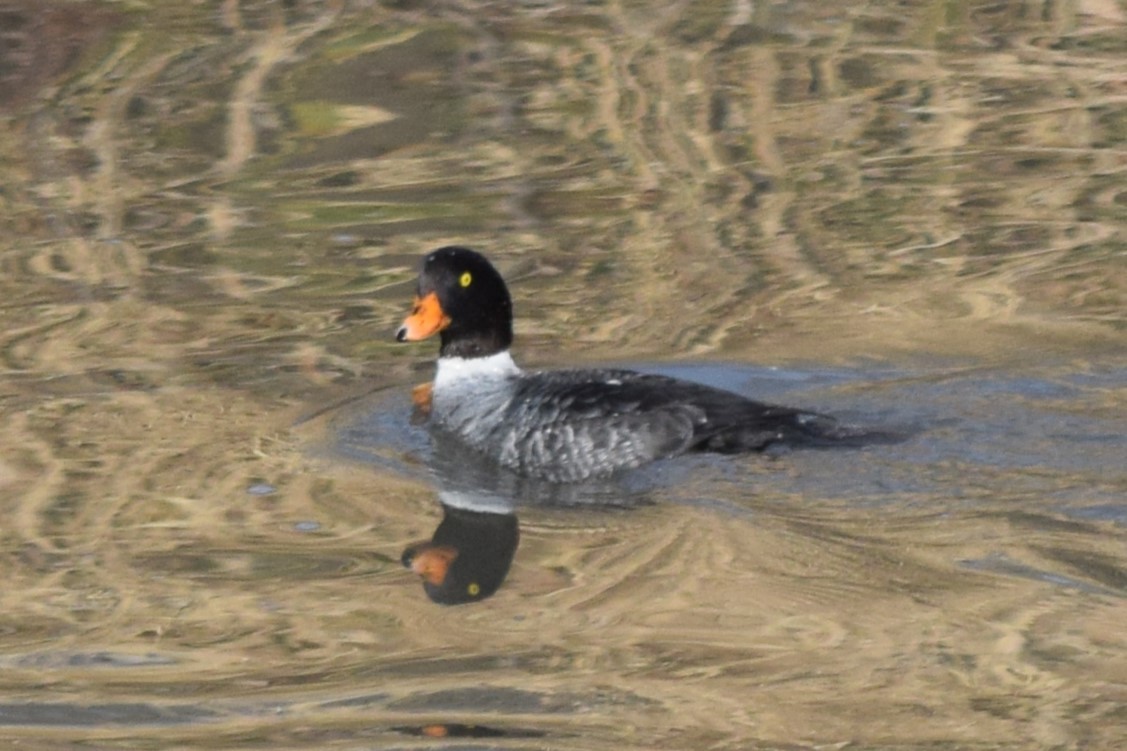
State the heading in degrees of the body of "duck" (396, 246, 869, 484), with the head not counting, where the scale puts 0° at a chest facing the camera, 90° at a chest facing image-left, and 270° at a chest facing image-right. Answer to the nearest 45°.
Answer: approximately 90°
